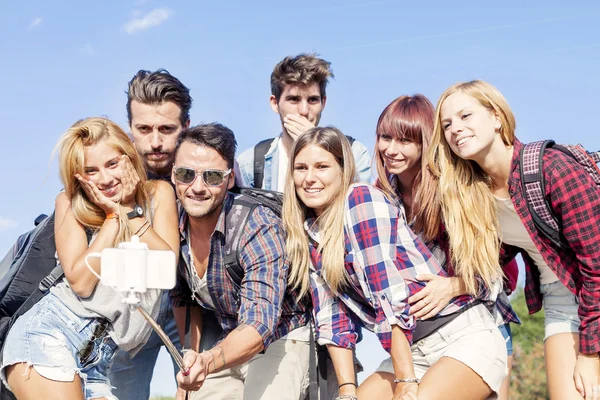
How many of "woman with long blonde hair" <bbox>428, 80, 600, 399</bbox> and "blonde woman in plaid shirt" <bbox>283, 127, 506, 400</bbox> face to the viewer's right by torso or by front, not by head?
0

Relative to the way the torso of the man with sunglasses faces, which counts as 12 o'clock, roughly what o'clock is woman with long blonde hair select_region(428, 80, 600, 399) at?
The woman with long blonde hair is roughly at 8 o'clock from the man with sunglasses.

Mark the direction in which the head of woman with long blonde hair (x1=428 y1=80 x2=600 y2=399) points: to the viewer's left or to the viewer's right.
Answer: to the viewer's left

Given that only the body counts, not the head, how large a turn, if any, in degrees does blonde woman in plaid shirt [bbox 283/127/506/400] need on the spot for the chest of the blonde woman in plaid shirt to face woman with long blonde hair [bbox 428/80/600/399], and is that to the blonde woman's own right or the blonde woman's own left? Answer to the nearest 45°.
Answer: approximately 135° to the blonde woman's own left

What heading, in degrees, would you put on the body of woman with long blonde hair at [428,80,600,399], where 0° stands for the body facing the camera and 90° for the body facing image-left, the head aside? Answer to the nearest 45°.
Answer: approximately 45°

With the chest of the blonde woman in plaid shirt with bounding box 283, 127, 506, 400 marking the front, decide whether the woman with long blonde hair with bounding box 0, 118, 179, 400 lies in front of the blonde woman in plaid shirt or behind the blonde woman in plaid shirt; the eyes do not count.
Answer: in front

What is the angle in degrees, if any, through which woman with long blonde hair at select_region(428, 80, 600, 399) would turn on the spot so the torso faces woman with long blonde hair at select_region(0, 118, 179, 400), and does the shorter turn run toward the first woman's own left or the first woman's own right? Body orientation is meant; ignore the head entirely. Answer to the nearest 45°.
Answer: approximately 45° to the first woman's own right

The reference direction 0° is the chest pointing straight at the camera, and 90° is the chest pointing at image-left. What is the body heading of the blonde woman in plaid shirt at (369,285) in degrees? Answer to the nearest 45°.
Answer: approximately 45°

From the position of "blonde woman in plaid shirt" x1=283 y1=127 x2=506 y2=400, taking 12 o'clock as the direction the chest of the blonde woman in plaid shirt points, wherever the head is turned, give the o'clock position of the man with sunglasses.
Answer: The man with sunglasses is roughly at 2 o'clock from the blonde woman in plaid shirt.

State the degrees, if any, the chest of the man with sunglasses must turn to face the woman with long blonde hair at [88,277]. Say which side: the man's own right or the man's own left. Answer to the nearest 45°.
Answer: approximately 45° to the man's own right

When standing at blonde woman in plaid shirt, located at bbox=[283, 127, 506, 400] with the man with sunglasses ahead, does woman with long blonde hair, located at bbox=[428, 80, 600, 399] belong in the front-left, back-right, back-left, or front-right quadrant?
back-right
